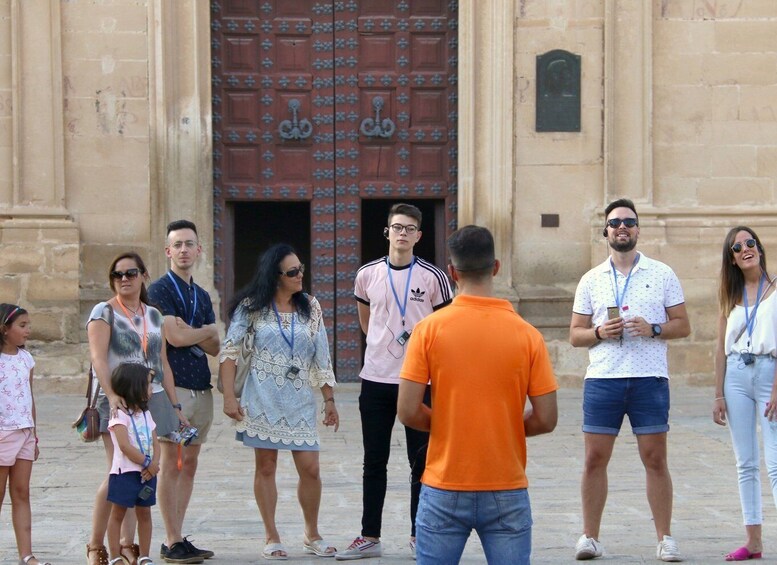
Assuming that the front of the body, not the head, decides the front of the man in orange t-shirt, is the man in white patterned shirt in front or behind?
in front

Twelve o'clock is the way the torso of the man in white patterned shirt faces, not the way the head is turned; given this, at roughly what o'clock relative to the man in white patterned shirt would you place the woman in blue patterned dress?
The woman in blue patterned dress is roughly at 3 o'clock from the man in white patterned shirt.

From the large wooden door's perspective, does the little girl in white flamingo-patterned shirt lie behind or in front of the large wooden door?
in front

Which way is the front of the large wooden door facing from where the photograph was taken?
facing the viewer

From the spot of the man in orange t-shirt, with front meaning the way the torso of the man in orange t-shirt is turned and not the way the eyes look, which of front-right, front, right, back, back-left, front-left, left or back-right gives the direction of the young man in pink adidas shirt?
front

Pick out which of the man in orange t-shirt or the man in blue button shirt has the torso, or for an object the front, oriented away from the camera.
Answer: the man in orange t-shirt

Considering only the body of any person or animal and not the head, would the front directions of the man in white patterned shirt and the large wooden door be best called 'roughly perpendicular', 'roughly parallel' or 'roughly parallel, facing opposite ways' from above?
roughly parallel

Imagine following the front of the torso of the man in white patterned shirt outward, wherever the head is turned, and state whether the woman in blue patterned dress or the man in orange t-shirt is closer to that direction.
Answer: the man in orange t-shirt

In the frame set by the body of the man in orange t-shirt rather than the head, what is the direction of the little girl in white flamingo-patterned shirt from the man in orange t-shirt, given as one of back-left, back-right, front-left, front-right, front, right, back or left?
front-left

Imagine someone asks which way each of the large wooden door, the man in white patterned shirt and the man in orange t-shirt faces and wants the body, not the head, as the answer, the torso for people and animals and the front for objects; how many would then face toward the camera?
2

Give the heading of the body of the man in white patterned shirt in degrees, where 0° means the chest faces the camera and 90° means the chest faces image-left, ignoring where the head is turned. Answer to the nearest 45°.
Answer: approximately 0°

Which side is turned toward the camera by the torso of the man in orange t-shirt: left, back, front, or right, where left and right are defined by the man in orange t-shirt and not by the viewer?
back

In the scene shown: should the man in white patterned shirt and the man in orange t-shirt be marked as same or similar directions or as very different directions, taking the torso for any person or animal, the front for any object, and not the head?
very different directions
